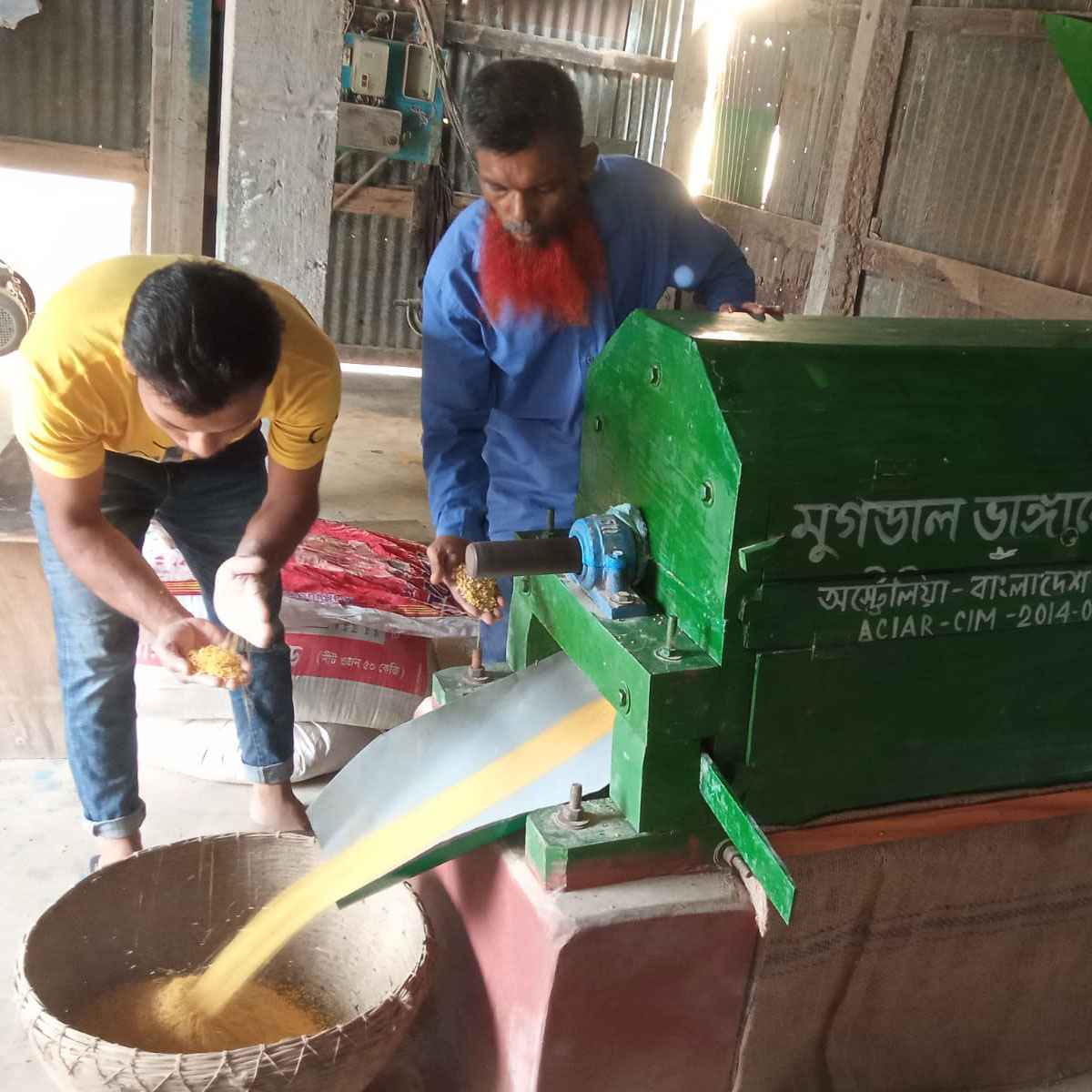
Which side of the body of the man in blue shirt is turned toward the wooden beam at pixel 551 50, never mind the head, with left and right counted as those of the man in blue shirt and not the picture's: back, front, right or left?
back

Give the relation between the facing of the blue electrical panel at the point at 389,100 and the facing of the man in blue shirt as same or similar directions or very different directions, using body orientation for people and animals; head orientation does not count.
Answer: same or similar directions

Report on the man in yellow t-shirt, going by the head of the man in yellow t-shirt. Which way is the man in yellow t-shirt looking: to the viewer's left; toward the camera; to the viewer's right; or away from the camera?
toward the camera

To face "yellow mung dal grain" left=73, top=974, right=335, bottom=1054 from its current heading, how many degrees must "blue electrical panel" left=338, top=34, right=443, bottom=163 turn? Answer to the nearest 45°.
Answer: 0° — it already faces it

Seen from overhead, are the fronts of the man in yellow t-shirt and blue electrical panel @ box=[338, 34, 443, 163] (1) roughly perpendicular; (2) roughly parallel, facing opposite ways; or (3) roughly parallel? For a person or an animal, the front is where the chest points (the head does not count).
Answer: roughly parallel

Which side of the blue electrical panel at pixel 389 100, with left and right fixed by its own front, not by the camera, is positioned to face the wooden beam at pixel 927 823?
front

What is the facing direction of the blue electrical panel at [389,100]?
toward the camera

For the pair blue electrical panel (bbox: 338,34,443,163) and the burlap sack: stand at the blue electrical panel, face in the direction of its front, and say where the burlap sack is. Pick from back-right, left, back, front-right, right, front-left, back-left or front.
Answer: front

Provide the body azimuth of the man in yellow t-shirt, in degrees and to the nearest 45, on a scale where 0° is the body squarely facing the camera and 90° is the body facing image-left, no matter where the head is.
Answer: approximately 0°

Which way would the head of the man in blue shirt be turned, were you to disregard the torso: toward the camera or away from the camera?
toward the camera

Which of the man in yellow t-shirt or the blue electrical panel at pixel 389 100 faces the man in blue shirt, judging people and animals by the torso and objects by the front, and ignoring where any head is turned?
the blue electrical panel

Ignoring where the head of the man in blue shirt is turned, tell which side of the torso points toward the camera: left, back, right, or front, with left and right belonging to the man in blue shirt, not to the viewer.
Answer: front

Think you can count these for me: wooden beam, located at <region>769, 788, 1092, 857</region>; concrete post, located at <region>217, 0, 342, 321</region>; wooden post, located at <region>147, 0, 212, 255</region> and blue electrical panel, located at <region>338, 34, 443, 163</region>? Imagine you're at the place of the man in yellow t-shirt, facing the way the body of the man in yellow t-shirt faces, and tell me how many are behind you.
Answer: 3

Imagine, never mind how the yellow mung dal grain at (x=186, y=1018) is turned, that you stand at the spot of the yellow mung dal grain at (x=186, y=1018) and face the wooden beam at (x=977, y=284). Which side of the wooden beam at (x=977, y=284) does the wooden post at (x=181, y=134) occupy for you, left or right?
left

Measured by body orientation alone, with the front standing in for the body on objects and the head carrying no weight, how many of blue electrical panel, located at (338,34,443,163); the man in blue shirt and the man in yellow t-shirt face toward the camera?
3

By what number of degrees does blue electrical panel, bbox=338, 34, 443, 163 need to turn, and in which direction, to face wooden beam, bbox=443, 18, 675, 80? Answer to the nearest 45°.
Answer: approximately 135° to its left

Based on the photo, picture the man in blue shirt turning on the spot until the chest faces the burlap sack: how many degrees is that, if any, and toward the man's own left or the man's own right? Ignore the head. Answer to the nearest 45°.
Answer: approximately 45° to the man's own left
